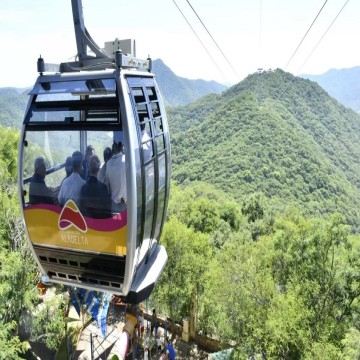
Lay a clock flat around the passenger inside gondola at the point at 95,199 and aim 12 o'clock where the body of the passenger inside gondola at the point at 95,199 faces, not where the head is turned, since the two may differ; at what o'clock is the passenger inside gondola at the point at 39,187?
the passenger inside gondola at the point at 39,187 is roughly at 10 o'clock from the passenger inside gondola at the point at 95,199.

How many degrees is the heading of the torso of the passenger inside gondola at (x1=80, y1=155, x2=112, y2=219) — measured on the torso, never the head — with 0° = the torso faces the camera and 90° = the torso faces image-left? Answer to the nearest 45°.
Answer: approximately 180°
